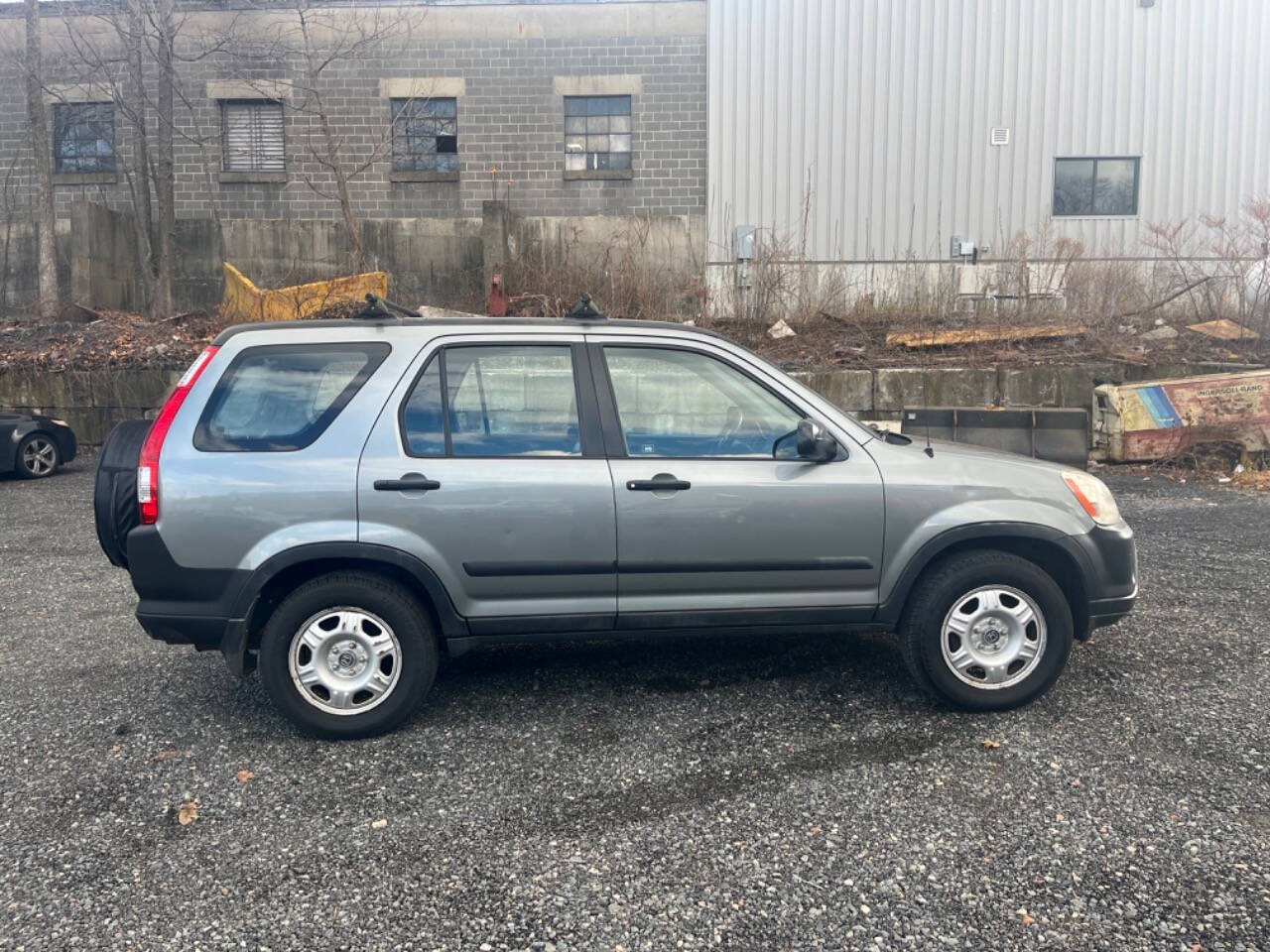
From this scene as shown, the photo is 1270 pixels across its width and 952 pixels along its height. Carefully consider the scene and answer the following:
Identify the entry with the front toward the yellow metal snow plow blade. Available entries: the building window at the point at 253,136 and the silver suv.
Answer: the building window

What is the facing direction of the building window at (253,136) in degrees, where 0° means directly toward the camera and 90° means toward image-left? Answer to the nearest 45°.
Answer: approximately 0°

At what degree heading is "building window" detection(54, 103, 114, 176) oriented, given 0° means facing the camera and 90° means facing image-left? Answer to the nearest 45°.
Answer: approximately 0°

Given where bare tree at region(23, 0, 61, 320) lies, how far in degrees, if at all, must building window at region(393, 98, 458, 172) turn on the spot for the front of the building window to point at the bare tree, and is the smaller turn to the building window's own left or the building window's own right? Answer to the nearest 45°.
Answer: approximately 90° to the building window's own right

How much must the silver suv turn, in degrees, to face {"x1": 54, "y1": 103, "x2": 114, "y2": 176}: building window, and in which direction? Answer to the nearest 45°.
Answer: approximately 135° to its left

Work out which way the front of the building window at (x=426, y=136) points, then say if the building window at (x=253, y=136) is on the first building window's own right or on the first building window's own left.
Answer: on the first building window's own right

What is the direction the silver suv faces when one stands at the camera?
facing to the right of the viewer
